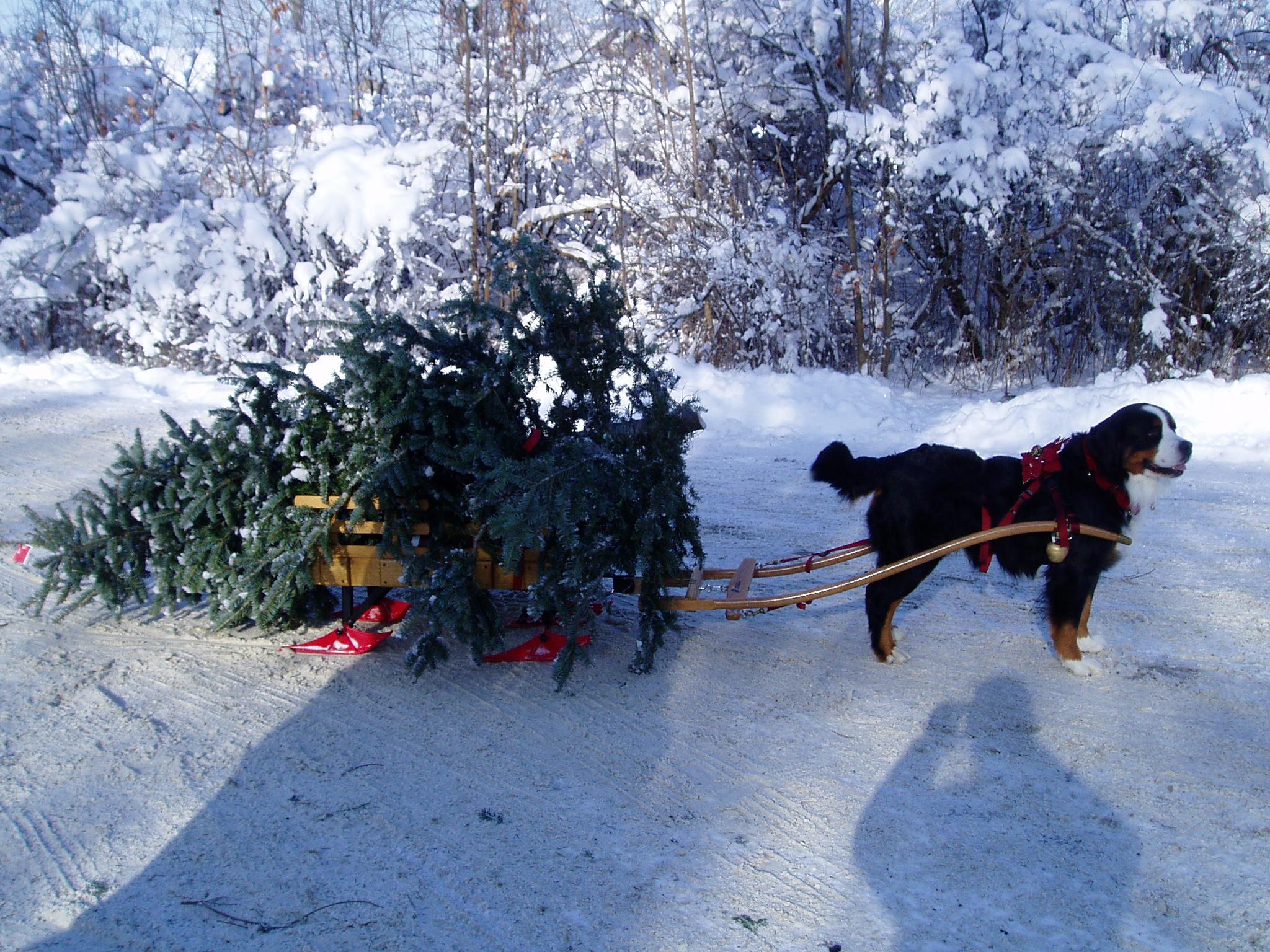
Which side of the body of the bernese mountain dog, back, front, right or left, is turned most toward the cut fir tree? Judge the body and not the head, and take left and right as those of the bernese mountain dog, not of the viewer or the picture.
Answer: back

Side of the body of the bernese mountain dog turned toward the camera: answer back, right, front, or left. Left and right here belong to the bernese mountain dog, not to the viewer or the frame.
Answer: right

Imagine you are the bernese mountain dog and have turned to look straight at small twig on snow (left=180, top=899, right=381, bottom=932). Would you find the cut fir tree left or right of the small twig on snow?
right

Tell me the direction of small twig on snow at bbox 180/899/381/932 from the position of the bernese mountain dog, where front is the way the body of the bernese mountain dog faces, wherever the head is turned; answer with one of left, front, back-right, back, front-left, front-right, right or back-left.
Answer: back-right

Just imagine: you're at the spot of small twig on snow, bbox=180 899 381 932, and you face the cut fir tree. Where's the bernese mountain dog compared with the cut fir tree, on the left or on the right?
right
